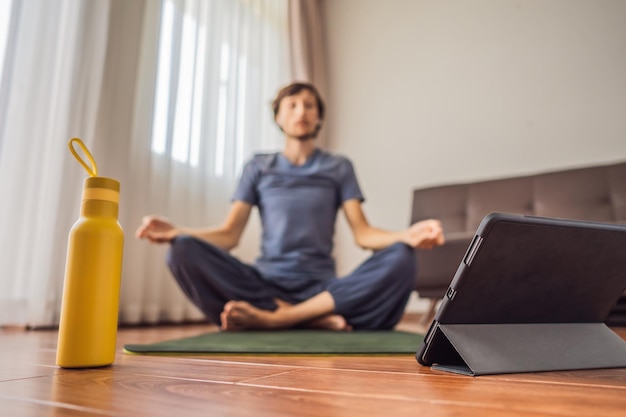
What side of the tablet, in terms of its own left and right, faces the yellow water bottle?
left

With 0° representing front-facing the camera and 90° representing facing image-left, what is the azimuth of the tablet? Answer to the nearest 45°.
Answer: approximately 135°

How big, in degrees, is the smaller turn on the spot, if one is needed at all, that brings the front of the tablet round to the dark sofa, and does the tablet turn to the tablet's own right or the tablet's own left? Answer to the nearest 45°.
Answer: approximately 45° to the tablet's own right
